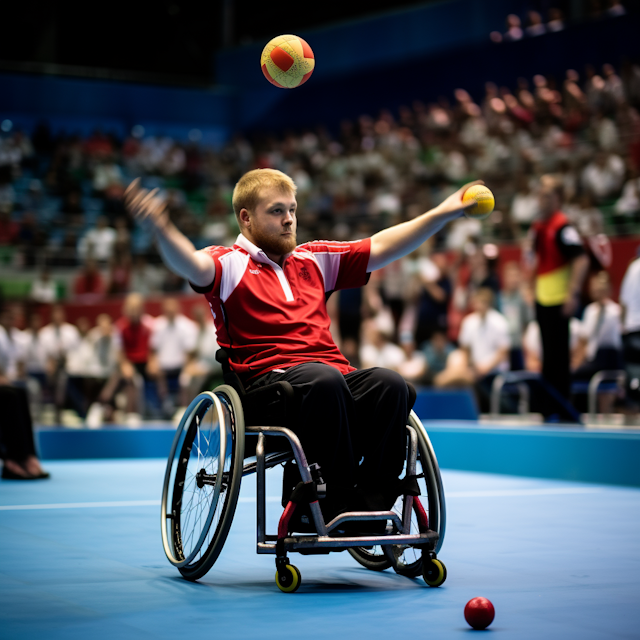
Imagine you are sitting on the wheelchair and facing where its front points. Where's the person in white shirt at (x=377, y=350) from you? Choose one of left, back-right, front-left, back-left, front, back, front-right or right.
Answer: back-left

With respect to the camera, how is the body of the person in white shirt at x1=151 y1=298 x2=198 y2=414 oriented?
toward the camera

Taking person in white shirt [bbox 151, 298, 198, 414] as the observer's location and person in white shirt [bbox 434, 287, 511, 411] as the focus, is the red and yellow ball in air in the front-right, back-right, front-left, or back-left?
front-right

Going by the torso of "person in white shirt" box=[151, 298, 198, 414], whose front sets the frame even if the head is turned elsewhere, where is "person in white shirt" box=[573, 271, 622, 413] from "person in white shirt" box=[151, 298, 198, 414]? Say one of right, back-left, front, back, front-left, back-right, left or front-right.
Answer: front-left

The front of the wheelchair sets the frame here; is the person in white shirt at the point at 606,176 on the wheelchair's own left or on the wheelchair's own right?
on the wheelchair's own left

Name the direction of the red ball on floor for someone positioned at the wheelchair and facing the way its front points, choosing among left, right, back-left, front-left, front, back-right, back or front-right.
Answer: front

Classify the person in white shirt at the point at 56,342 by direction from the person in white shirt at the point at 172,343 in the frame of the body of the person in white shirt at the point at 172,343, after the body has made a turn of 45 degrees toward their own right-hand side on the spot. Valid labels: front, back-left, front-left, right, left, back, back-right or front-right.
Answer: right

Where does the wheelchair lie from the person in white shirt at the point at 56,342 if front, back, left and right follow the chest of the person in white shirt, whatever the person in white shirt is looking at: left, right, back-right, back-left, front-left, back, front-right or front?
front

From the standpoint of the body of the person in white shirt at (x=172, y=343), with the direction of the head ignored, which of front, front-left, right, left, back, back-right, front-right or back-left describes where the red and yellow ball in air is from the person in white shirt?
front
